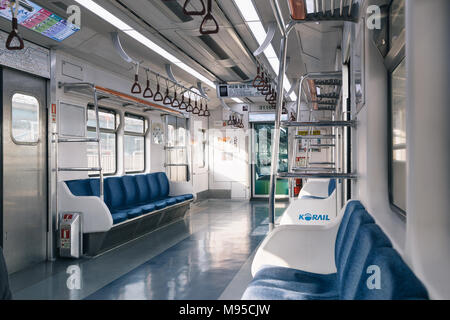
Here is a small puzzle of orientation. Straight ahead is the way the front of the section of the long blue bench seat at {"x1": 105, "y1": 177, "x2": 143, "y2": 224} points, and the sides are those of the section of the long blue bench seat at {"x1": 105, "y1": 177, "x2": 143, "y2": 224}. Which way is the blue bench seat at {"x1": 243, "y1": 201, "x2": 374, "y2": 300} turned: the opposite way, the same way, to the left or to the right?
the opposite way

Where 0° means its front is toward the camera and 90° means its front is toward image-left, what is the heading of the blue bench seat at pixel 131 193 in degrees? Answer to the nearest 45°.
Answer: approximately 315°

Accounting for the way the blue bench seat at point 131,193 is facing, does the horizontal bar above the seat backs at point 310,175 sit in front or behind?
in front

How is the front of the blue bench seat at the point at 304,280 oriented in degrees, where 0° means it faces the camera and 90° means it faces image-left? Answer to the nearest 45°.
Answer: approximately 90°

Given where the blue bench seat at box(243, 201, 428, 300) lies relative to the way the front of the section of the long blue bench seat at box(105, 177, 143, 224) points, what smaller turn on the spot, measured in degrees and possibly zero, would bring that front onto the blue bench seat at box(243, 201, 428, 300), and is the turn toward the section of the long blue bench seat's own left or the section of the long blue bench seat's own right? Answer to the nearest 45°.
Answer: approximately 45° to the section of the long blue bench seat's own right

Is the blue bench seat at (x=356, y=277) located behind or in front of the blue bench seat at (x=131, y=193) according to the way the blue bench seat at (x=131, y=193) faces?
in front

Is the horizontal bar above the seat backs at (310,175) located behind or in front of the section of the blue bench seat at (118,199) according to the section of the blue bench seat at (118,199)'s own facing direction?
in front

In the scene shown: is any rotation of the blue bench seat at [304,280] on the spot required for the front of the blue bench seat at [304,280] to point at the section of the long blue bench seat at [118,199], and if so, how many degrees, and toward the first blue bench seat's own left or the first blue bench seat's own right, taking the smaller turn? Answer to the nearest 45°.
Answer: approximately 45° to the first blue bench seat's own right

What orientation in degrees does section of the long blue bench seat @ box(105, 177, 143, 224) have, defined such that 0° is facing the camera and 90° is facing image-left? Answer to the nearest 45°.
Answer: approximately 315°

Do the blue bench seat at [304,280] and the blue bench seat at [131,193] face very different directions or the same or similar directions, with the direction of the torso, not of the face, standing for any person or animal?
very different directions

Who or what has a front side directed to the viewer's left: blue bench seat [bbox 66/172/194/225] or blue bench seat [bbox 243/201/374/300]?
the blue bench seat [bbox 243/201/374/300]

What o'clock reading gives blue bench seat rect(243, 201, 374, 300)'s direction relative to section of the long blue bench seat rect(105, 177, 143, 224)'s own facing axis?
blue bench seat rect(243, 201, 374, 300) is roughly at 1 o'clock from section of the long blue bench seat rect(105, 177, 143, 224).

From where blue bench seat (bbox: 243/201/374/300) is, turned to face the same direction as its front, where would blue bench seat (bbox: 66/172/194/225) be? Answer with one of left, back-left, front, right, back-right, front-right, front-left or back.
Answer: front-right
